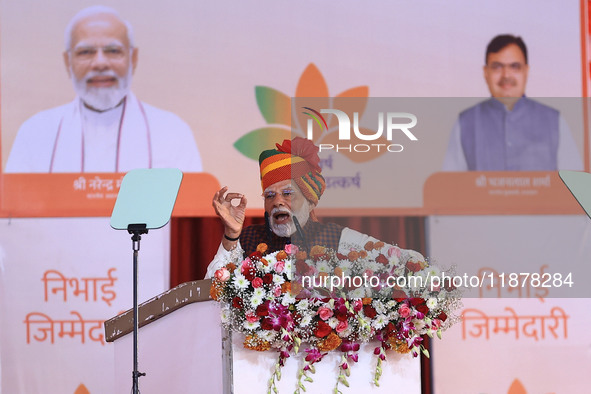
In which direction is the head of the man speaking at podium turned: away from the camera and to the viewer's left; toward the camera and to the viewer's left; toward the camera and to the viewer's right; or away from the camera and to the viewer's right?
toward the camera and to the viewer's left

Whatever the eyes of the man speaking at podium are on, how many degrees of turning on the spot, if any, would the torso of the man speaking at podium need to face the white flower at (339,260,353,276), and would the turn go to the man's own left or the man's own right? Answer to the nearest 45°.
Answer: approximately 45° to the man's own left

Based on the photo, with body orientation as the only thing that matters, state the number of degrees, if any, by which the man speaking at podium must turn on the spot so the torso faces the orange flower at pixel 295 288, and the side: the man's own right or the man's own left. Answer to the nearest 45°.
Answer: approximately 45° to the man's own left

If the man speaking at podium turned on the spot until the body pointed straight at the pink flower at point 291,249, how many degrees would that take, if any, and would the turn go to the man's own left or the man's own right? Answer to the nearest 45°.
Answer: approximately 45° to the man's own left

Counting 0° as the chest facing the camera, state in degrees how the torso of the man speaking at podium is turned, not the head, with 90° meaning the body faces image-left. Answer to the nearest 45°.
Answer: approximately 45°
